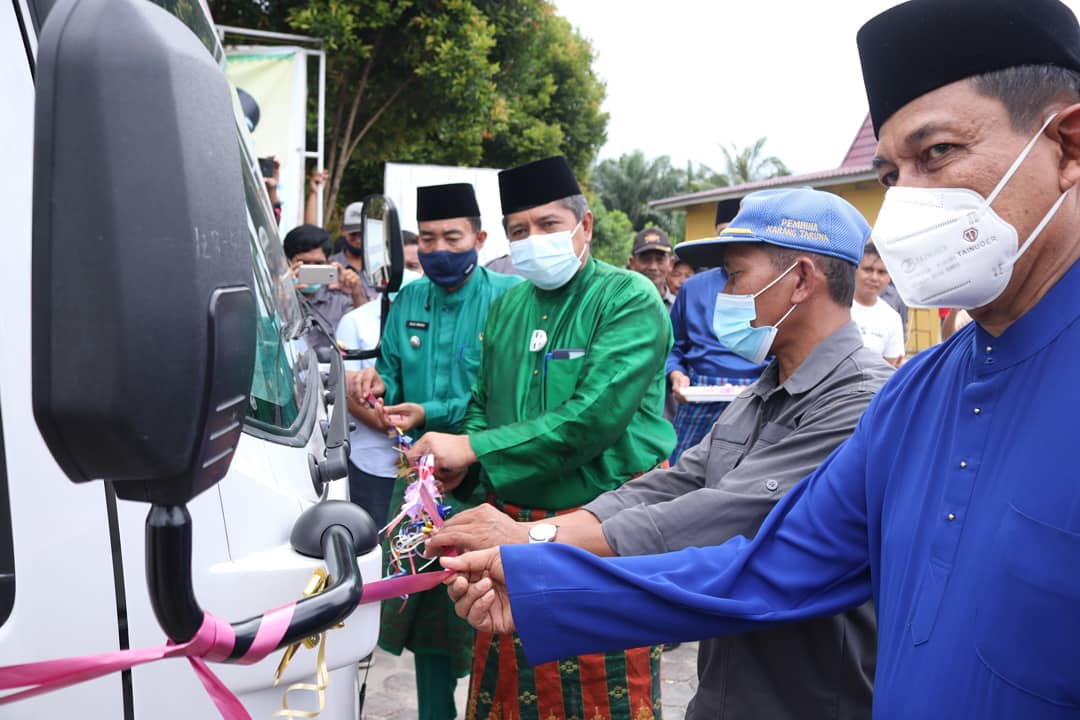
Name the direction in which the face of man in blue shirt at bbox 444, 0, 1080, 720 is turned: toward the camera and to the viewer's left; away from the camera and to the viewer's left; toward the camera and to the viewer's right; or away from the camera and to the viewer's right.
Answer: toward the camera and to the viewer's left

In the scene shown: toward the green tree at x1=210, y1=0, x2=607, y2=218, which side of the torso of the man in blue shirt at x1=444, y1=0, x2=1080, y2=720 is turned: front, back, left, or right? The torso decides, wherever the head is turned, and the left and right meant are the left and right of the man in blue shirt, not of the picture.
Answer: right

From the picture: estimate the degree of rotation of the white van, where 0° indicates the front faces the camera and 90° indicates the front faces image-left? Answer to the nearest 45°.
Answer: approximately 315°

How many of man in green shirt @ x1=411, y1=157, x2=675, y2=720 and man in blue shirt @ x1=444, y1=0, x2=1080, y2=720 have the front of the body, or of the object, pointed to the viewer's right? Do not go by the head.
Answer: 0

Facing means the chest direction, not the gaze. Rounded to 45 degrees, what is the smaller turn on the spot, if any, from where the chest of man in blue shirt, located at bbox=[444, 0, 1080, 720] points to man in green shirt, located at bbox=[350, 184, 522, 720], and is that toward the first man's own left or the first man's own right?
approximately 90° to the first man's own right

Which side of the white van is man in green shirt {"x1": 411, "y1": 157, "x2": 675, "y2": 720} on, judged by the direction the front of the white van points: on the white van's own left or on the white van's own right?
on the white van's own left

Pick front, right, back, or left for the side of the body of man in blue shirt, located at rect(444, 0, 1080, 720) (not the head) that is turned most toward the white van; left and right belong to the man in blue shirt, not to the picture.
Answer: front

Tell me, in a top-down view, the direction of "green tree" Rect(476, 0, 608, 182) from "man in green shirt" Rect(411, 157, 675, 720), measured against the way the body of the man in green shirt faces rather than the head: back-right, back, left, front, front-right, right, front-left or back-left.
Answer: back-right

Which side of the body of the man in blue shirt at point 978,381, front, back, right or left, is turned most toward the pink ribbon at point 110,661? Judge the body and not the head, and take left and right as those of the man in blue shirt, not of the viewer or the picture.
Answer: front
